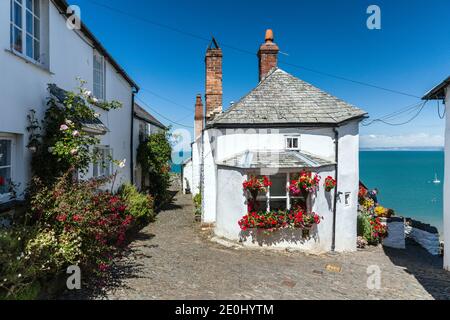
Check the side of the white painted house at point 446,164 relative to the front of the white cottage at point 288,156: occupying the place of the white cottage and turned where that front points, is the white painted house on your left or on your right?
on your left

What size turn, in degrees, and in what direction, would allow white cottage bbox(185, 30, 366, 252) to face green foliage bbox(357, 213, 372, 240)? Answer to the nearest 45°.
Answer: approximately 135° to its left

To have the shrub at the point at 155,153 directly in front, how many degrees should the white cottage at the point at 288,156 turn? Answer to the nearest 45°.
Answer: approximately 135° to its right

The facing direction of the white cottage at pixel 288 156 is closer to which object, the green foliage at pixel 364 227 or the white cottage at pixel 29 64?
the white cottage

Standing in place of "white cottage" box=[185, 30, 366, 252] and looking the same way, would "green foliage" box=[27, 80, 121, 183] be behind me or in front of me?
in front

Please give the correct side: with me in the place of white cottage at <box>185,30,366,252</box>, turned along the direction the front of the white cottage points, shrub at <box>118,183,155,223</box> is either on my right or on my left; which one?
on my right

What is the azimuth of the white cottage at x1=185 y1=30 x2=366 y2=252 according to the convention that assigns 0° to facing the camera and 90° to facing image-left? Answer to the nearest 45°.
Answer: approximately 0°

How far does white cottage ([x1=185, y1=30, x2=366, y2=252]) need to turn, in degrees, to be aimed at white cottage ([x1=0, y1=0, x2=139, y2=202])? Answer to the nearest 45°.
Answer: approximately 45° to its right
